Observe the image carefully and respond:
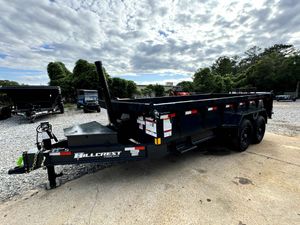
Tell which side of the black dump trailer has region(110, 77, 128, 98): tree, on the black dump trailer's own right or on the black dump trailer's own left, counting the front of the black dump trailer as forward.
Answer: on the black dump trailer's own right

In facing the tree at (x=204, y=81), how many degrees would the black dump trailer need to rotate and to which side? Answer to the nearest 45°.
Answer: approximately 180°

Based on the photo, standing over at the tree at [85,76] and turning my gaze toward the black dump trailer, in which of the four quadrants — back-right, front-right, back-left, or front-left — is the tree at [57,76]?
back-right

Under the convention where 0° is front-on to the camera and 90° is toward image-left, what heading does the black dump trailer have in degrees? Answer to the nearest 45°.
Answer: approximately 45°

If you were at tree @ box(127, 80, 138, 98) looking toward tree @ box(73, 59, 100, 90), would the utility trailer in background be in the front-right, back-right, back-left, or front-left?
front-left

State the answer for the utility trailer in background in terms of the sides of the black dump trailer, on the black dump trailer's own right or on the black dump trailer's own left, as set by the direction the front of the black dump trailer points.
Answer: on the black dump trailer's own right
